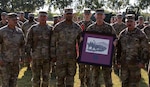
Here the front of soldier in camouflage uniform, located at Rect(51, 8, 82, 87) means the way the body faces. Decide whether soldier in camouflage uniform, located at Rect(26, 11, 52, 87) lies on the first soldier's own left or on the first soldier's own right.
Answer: on the first soldier's own right

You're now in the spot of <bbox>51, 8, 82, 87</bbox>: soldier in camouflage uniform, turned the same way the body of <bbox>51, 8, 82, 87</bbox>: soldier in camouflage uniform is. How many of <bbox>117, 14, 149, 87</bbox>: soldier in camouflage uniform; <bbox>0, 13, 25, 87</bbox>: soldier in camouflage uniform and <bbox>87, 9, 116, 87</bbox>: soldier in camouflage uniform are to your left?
2

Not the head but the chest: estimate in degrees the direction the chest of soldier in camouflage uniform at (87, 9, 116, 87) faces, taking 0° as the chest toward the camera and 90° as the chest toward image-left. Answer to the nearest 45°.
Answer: approximately 0°

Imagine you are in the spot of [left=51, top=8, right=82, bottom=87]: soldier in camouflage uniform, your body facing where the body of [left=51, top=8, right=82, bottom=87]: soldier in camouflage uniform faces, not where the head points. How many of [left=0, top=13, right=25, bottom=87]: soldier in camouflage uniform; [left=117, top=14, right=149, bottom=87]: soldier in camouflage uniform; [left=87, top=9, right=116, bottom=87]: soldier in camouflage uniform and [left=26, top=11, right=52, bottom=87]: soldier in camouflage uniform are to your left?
2

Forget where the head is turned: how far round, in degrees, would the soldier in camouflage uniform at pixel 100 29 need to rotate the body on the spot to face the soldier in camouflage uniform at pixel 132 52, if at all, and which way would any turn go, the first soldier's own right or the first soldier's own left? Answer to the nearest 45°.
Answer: approximately 45° to the first soldier's own left

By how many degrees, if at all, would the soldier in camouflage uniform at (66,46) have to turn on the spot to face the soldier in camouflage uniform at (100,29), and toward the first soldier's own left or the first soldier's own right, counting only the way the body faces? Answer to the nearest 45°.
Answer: approximately 90° to the first soldier's own left

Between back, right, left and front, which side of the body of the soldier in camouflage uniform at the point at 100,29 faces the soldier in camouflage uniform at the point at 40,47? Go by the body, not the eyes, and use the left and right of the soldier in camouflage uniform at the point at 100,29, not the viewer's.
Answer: right

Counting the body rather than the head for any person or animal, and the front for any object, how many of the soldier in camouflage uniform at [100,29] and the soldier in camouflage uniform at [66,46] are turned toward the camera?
2

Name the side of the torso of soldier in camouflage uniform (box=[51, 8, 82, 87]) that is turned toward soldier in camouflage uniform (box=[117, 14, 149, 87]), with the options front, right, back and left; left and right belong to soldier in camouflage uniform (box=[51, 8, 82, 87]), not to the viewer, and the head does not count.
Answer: left
